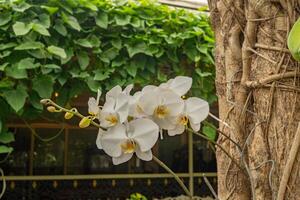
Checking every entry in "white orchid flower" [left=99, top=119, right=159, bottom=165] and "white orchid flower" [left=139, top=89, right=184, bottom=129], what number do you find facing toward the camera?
2

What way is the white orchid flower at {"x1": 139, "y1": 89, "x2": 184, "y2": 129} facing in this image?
toward the camera

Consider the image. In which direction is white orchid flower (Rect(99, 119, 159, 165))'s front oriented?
toward the camera
